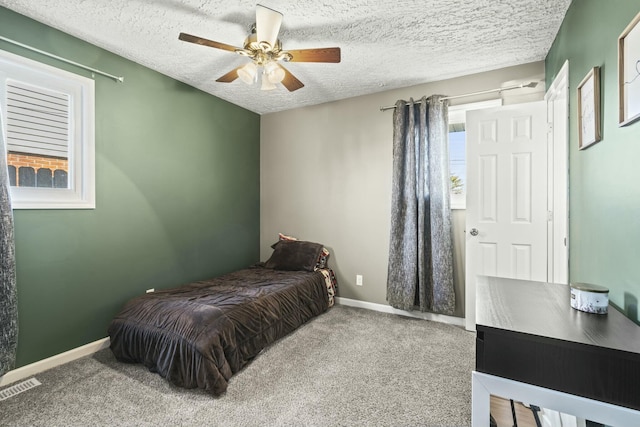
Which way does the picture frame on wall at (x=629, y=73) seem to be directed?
to the viewer's left

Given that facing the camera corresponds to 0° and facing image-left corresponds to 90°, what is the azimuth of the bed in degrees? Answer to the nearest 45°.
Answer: approximately 45°

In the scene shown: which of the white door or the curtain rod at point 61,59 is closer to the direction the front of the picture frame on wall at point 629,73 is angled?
the curtain rod

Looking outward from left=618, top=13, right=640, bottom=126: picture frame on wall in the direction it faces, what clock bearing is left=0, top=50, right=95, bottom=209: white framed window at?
The white framed window is roughly at 11 o'clock from the picture frame on wall.

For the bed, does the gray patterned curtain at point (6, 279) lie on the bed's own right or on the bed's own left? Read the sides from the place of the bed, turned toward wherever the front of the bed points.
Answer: on the bed's own right

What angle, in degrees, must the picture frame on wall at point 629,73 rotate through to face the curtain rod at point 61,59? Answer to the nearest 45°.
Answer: approximately 45° to its left

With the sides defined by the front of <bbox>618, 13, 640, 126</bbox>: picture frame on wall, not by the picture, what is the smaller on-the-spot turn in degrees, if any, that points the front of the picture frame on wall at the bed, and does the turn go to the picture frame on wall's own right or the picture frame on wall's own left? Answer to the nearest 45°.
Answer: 0° — it already faces it

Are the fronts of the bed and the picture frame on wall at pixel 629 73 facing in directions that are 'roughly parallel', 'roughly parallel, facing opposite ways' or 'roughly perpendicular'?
roughly perpendicular

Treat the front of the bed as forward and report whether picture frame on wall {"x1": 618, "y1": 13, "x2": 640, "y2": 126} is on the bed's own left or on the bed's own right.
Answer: on the bed's own left

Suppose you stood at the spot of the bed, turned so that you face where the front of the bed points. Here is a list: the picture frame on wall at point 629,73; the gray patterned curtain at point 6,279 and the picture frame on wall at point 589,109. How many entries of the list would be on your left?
2
